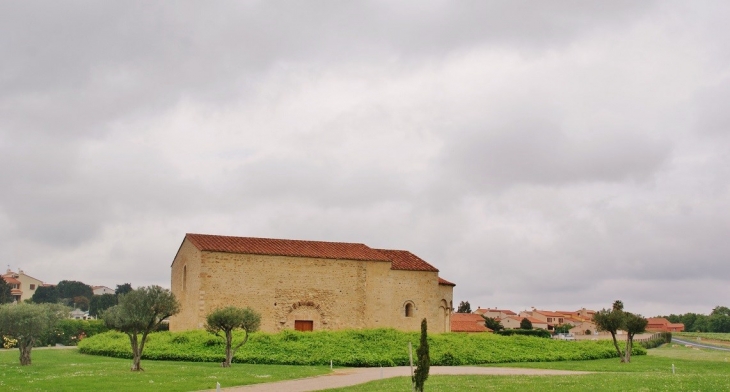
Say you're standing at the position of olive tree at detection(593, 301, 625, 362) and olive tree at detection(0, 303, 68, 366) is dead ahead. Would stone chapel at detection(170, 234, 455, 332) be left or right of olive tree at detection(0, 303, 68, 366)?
right

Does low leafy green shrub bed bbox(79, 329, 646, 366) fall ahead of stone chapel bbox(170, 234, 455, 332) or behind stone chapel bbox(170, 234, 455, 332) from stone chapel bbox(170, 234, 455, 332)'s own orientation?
ahead

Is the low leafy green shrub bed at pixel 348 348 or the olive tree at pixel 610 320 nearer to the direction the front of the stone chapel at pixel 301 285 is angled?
the low leafy green shrub bed

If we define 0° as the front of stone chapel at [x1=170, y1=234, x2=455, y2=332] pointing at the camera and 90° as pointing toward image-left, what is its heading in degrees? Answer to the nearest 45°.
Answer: approximately 0°

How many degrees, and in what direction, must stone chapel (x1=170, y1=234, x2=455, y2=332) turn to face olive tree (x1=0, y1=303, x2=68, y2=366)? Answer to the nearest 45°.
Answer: approximately 45° to its right

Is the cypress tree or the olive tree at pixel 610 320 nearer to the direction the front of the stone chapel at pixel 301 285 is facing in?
the cypress tree

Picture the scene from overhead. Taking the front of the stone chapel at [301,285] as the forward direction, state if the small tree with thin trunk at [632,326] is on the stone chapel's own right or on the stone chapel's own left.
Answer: on the stone chapel's own left

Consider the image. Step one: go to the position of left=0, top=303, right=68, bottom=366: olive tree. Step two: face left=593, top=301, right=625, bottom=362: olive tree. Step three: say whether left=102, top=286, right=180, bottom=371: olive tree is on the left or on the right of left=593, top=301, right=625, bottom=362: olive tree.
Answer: right

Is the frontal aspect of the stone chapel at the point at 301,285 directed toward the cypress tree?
yes

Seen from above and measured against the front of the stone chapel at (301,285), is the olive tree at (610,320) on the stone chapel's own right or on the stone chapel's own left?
on the stone chapel's own left

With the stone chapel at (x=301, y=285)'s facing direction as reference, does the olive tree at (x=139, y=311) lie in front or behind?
in front
